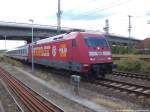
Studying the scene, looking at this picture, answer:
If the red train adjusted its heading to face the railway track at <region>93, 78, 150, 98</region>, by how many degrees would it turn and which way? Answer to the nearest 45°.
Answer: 0° — it already faces it

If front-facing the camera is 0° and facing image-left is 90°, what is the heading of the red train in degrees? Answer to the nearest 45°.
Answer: approximately 315°
